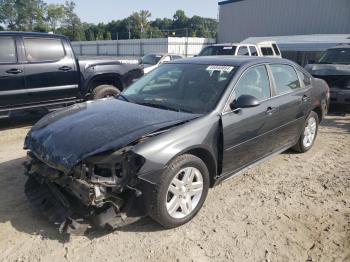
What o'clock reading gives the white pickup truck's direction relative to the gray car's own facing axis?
The white pickup truck is roughly at 5 o'clock from the gray car.

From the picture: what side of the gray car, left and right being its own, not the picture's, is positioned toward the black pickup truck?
right

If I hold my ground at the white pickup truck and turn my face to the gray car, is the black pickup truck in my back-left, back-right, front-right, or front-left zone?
front-right

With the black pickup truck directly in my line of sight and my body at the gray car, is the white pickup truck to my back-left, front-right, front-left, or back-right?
front-right

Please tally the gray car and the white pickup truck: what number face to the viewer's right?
0

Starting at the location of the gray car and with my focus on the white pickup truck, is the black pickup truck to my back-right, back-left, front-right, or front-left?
front-left

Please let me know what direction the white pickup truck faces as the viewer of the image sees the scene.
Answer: facing the viewer and to the left of the viewer

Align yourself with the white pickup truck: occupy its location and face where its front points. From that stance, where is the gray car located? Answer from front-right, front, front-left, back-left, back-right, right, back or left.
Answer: front-left

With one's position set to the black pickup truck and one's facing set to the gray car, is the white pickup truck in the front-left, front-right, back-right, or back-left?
back-left

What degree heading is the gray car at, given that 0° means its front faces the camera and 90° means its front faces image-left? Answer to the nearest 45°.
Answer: approximately 45°

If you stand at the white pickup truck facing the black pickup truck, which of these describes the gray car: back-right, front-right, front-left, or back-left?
front-left
